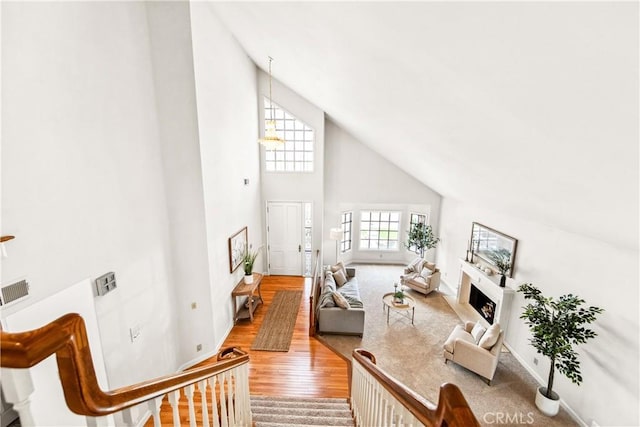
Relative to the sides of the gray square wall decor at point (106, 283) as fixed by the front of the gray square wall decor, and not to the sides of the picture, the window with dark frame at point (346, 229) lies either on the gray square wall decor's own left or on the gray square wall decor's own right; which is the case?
on the gray square wall decor's own left

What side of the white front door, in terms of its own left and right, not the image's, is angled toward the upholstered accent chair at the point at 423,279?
left

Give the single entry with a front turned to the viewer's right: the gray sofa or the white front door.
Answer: the gray sofa

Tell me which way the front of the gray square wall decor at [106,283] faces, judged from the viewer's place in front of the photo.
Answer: facing the viewer and to the right of the viewer

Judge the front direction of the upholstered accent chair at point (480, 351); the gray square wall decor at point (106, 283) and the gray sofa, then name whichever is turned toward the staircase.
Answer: the gray square wall decor

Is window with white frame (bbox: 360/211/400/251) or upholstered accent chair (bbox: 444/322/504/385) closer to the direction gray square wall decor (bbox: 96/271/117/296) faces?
the upholstered accent chair

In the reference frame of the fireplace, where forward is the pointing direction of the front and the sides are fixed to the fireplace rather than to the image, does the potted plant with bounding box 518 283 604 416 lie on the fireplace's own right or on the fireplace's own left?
on the fireplace's own left

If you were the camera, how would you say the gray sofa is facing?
facing to the right of the viewer

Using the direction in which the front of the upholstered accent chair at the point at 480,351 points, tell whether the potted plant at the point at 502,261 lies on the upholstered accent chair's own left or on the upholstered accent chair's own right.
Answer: on the upholstered accent chair's own right

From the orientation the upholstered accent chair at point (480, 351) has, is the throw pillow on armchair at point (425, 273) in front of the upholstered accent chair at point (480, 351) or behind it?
in front

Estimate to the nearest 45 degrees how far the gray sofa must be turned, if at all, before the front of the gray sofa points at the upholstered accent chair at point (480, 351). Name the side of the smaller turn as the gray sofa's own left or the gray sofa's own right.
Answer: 0° — it already faces it

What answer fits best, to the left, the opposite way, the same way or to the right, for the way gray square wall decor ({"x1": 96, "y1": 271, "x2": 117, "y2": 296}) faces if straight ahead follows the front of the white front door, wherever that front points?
to the left

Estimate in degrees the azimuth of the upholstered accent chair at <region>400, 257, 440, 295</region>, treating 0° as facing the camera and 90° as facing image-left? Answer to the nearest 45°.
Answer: approximately 45°

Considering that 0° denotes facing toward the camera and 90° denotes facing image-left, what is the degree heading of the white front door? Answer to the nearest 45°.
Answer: approximately 0°

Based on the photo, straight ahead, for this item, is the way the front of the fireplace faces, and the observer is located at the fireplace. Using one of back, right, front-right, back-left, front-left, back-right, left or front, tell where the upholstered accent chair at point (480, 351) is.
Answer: front-left

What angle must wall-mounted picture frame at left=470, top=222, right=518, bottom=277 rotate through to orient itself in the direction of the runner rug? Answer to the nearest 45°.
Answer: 0° — it already faces it
